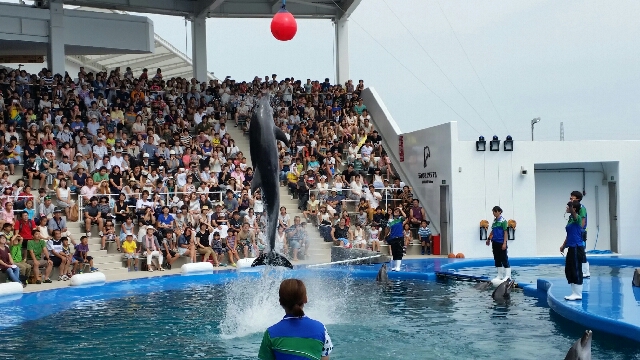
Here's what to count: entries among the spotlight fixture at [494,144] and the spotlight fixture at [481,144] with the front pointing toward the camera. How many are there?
2

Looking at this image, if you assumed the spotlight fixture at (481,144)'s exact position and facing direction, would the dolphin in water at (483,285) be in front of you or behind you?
in front

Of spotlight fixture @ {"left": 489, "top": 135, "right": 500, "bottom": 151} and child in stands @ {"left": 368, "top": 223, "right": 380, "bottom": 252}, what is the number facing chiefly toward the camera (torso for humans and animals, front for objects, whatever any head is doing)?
2

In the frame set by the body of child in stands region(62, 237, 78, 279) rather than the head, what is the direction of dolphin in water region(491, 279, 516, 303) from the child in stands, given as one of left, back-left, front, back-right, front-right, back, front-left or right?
front

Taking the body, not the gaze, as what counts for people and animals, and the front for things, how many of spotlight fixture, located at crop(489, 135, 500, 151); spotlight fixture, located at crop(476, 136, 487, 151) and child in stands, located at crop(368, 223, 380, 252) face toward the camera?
3

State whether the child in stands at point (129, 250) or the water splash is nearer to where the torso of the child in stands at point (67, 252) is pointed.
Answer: the water splash

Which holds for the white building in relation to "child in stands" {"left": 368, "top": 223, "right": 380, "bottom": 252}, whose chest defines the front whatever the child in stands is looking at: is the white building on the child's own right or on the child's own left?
on the child's own left

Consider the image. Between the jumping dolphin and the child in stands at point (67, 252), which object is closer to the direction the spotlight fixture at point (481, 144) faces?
the jumping dolphin

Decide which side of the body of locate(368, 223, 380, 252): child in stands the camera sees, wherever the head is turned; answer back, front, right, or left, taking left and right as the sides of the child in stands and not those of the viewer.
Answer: front

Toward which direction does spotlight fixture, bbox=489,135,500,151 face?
toward the camera

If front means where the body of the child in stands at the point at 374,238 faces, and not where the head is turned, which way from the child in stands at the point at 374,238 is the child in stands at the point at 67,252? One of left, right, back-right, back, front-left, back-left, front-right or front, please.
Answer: front-right

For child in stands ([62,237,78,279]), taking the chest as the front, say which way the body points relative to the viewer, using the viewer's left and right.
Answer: facing the viewer and to the right of the viewer
